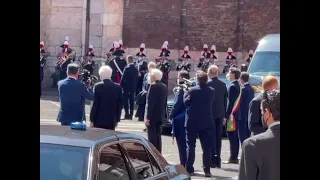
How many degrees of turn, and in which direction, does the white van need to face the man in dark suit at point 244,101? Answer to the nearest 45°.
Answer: approximately 45° to its left

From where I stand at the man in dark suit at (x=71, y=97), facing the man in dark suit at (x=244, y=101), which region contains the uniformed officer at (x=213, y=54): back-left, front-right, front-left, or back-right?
front-left

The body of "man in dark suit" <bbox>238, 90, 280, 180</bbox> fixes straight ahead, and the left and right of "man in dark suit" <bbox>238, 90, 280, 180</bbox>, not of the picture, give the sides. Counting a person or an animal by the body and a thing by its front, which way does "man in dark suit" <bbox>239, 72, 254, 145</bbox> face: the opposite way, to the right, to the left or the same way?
the same way

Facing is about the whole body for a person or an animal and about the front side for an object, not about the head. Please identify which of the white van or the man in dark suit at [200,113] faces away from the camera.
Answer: the man in dark suit

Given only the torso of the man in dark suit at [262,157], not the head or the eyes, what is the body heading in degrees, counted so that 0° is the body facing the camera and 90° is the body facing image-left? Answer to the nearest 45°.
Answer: approximately 135°

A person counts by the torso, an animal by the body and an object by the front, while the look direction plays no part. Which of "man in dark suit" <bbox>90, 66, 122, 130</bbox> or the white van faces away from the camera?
the man in dark suit

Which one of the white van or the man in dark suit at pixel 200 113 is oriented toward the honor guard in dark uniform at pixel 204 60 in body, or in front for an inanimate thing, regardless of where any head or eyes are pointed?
the man in dark suit

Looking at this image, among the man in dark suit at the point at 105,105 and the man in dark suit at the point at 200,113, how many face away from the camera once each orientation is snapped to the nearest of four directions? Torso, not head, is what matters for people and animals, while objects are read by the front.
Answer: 2

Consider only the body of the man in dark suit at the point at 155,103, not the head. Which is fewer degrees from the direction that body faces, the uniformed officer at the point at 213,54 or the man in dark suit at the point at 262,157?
the uniformed officer

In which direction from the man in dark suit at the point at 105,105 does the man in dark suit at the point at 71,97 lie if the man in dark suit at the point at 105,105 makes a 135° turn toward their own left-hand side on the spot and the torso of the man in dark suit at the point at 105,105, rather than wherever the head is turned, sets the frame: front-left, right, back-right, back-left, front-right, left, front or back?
front

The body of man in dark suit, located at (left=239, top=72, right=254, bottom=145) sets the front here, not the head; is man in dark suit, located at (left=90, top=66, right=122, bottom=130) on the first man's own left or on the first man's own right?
on the first man's own left

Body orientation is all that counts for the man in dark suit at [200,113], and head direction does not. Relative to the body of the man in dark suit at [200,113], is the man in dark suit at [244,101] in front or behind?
in front

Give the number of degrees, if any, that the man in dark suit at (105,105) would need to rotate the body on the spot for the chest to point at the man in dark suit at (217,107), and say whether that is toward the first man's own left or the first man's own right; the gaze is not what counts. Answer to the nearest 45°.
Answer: approximately 45° to the first man's own right

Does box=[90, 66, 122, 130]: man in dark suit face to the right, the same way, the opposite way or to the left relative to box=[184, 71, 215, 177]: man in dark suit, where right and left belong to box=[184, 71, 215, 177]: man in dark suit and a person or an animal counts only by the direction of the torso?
the same way

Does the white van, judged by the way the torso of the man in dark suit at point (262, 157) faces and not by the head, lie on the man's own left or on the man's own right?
on the man's own right

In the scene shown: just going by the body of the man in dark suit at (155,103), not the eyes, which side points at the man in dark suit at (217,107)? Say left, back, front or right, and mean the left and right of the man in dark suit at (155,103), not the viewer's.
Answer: right

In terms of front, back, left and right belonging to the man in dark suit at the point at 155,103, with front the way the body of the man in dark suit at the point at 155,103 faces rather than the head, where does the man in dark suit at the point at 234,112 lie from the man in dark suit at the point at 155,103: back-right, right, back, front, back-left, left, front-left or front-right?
right

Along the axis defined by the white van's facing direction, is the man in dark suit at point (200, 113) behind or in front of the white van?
in front

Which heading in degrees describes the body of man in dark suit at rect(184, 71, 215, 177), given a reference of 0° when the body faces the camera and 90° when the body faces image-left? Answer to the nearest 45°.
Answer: approximately 180°

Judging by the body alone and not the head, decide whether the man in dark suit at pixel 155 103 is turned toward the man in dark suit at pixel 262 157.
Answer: no
